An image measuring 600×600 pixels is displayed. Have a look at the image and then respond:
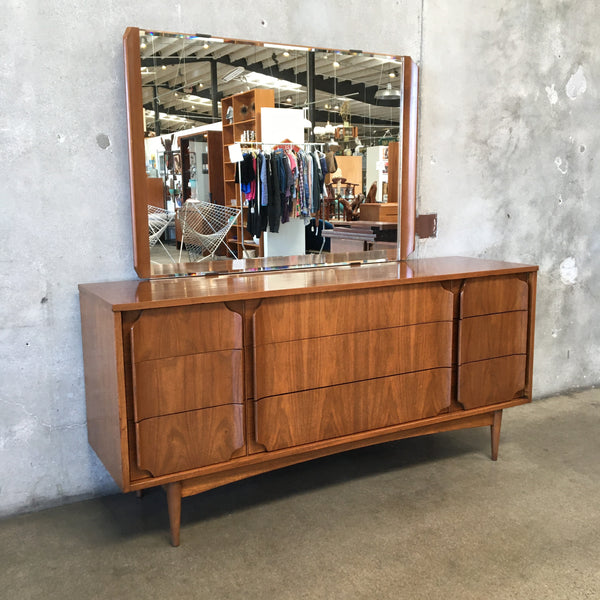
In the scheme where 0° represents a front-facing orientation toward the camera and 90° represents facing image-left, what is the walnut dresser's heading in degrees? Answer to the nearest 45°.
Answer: approximately 315°
